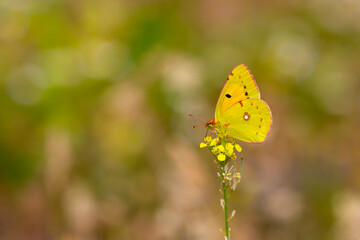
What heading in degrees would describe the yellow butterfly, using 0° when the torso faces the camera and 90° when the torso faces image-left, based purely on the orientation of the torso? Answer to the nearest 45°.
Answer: approximately 90°
